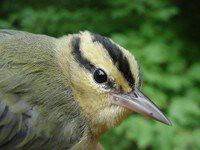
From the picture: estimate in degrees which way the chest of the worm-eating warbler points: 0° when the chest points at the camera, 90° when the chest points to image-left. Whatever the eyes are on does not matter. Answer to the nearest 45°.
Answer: approximately 270°
